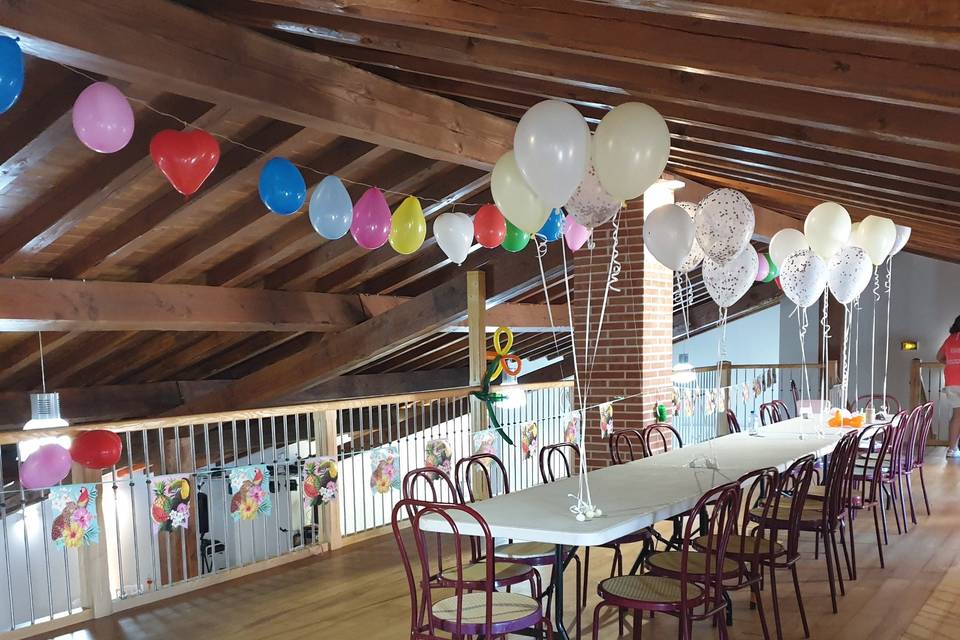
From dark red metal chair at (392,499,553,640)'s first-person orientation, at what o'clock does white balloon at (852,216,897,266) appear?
The white balloon is roughly at 12 o'clock from the dark red metal chair.

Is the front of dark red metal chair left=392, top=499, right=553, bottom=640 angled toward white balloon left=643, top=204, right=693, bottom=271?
yes

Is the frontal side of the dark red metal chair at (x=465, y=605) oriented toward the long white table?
yes

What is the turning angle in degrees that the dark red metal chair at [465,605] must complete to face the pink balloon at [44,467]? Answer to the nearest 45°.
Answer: approximately 90° to its left

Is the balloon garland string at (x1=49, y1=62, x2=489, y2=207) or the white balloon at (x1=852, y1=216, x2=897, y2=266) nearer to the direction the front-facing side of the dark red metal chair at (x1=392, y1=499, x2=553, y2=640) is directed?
the white balloon

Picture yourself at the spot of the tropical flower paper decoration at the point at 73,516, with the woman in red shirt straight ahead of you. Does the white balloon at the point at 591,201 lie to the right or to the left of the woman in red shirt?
right

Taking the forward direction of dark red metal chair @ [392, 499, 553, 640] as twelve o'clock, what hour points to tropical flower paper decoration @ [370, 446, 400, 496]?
The tropical flower paper decoration is roughly at 10 o'clock from the dark red metal chair.

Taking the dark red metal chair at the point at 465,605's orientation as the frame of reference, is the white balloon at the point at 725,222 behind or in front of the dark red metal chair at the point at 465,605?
in front

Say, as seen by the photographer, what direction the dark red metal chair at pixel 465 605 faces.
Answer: facing away from the viewer and to the right of the viewer

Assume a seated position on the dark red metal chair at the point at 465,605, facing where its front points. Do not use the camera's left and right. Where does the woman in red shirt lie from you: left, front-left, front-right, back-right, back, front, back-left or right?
front

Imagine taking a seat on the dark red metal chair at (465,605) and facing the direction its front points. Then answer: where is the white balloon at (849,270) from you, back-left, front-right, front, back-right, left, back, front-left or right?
front

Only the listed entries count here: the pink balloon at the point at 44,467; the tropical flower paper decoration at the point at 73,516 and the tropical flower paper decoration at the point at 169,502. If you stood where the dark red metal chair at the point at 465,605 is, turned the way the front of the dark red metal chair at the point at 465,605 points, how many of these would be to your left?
3

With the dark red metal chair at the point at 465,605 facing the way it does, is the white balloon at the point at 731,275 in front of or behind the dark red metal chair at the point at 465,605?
in front
